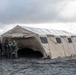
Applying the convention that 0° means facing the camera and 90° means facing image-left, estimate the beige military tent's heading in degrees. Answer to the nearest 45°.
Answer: approximately 45°
